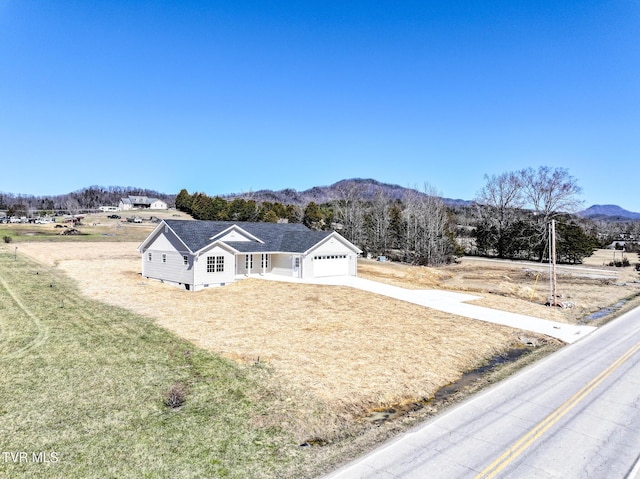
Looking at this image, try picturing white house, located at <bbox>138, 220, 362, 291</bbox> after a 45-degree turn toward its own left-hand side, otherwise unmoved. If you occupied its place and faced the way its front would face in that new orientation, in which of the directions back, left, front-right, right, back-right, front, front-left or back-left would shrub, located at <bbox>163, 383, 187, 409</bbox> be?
right
